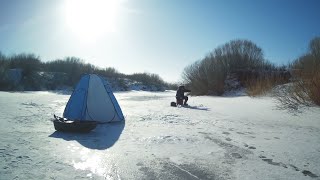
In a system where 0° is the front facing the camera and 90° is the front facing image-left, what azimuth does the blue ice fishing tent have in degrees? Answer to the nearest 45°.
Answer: approximately 0°

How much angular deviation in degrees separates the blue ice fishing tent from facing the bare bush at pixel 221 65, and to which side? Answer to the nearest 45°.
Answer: approximately 135° to its left

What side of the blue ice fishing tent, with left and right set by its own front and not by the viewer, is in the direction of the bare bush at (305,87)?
left
